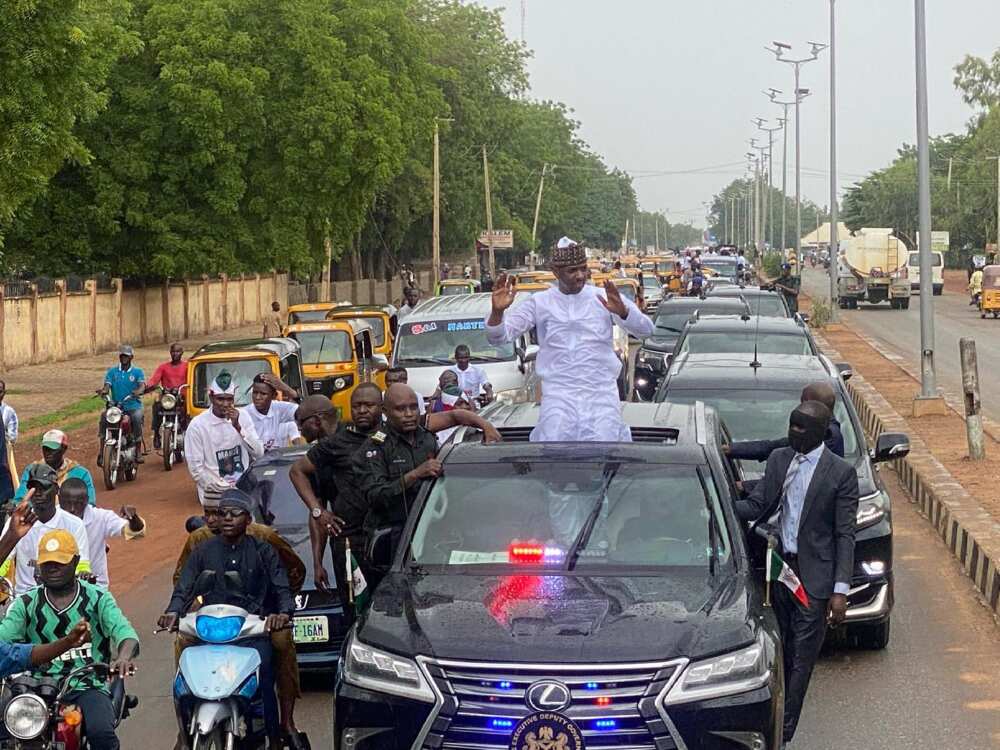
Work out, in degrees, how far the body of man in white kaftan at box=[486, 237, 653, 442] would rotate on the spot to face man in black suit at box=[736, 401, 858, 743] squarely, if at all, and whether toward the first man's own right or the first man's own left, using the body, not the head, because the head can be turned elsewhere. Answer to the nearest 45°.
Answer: approximately 45° to the first man's own left

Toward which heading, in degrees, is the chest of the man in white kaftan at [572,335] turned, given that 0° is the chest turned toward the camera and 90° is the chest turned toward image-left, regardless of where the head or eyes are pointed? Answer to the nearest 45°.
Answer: approximately 0°

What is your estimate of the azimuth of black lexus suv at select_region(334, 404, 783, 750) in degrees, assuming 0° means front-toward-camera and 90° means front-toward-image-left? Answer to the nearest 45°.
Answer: approximately 0°

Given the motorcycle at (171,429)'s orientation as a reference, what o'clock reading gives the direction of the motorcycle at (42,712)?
the motorcycle at (42,712) is roughly at 12 o'clock from the motorcycle at (171,429).

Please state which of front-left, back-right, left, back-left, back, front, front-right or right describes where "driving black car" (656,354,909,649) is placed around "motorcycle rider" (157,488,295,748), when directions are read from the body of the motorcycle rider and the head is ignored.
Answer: back-left

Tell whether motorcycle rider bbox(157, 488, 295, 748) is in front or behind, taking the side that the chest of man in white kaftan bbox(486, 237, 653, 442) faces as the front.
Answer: in front
